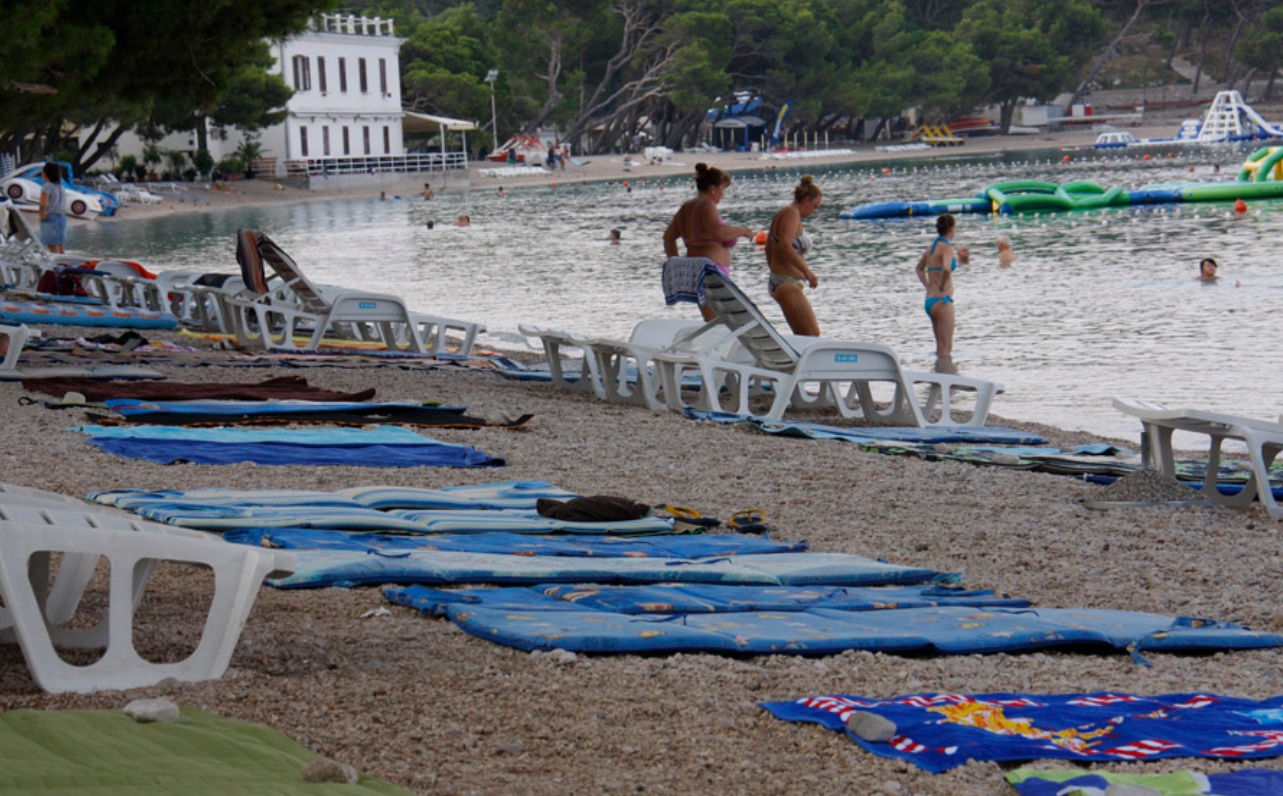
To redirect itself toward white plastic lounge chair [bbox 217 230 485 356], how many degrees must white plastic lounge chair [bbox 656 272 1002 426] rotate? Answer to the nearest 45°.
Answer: approximately 135° to its left

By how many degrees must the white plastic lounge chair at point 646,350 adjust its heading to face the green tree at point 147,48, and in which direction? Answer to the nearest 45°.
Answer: approximately 45° to its right

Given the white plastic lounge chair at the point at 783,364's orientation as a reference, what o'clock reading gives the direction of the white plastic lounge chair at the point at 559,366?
the white plastic lounge chair at the point at 559,366 is roughly at 7 o'clock from the white plastic lounge chair at the point at 783,364.

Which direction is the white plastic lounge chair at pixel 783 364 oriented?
to the viewer's right

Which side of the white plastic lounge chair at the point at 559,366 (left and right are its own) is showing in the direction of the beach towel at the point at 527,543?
left

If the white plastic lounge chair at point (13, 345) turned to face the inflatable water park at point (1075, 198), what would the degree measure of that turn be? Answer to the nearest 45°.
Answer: approximately 45° to its left

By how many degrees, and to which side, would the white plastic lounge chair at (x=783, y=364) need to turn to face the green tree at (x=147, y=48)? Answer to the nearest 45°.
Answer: approximately 135° to its left

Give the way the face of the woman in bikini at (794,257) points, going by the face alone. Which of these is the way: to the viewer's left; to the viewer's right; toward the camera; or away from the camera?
to the viewer's right

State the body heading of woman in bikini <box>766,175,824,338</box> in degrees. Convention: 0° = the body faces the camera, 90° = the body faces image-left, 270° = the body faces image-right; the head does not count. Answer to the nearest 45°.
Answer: approximately 270°
